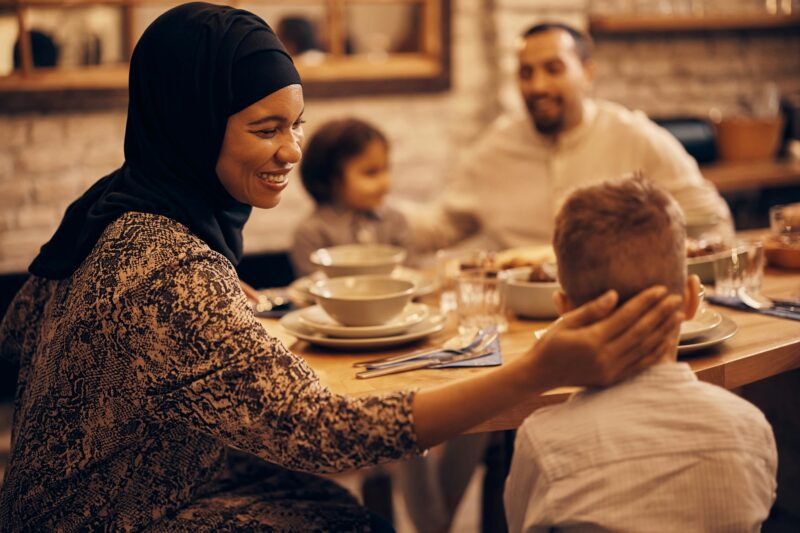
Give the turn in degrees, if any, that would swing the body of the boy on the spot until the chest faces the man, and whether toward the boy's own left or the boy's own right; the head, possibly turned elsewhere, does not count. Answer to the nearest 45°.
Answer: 0° — they already face them

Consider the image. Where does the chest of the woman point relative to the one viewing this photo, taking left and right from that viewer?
facing away from the viewer and to the right of the viewer

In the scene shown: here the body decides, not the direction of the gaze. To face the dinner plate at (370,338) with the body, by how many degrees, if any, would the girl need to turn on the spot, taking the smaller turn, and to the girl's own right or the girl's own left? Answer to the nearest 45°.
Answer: approximately 45° to the girl's own right

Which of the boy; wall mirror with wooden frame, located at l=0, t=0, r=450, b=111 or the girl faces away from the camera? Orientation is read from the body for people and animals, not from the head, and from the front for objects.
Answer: the boy

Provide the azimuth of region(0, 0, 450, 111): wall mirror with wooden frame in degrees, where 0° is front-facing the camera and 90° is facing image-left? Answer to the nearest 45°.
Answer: approximately 0°

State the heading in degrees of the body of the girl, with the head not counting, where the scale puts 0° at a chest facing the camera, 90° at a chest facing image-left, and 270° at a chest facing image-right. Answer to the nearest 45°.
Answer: approximately 315°
